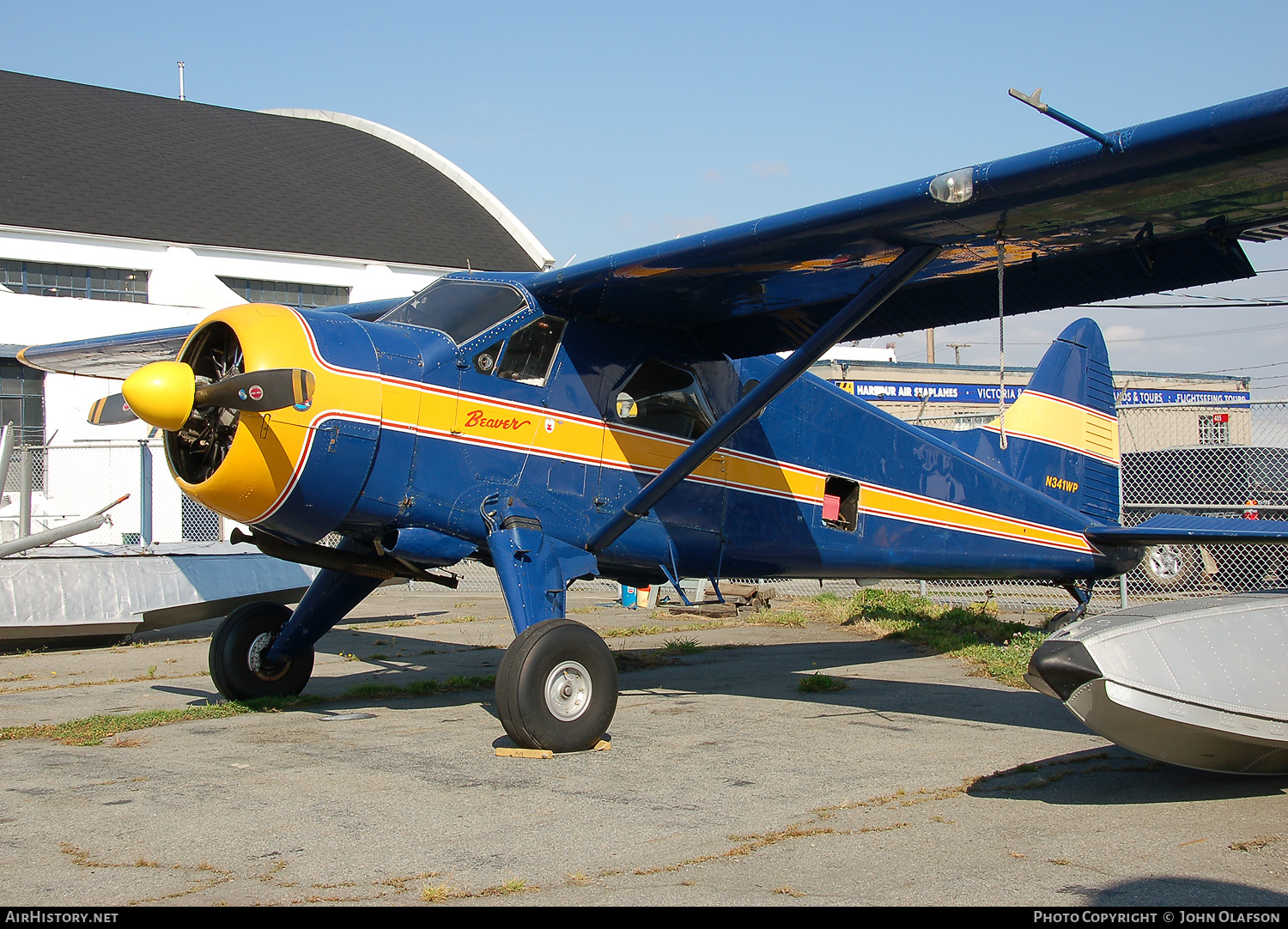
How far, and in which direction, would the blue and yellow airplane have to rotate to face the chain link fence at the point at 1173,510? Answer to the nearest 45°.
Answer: approximately 180°

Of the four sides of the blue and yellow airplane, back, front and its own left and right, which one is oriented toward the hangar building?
right

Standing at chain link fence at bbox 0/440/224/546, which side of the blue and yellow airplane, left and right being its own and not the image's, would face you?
right

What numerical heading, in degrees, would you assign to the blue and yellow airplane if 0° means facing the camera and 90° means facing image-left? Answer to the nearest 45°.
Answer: approximately 45°
